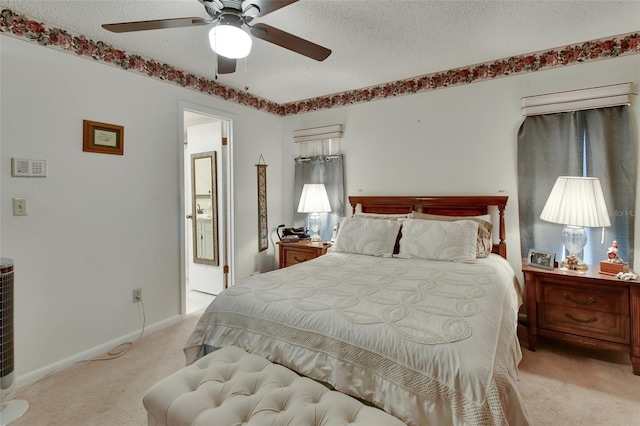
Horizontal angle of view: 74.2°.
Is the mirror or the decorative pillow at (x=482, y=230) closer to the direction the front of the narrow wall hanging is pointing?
the decorative pillow

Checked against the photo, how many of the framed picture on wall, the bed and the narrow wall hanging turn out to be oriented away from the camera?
0

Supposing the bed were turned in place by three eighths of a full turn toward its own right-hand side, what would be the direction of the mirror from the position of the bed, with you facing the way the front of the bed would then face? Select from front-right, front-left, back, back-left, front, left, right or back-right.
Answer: front-left

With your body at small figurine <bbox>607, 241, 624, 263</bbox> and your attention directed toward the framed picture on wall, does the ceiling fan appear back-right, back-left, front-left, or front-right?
front-left

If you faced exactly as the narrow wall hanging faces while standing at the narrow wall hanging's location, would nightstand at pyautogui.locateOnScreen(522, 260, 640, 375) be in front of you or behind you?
in front

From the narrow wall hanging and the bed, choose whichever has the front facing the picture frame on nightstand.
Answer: the narrow wall hanging

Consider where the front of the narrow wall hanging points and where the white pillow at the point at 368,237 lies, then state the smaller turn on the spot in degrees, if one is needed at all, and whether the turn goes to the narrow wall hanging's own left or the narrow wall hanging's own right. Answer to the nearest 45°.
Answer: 0° — it already faces it

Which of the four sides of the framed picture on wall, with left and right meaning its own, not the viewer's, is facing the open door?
left

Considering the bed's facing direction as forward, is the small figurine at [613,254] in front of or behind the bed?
behind

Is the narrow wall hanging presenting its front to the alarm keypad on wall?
no

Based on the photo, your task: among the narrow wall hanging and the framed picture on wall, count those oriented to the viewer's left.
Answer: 0

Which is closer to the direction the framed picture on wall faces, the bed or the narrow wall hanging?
the bed

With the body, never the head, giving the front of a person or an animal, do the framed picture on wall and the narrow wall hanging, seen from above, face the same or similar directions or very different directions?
same or similar directions

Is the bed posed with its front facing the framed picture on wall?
no

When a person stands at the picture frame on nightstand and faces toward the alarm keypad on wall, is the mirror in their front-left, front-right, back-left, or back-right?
front-right

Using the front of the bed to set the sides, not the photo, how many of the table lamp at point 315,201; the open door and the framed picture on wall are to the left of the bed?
0

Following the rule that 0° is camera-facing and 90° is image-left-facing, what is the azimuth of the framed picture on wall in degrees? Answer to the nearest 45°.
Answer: approximately 315°

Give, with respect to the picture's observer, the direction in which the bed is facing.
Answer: facing the viewer and to the left of the viewer

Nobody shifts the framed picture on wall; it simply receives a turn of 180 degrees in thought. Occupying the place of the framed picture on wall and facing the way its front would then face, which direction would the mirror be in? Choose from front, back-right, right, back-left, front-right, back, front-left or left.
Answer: right

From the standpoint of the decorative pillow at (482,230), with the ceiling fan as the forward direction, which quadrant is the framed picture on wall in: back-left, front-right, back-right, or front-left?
front-right

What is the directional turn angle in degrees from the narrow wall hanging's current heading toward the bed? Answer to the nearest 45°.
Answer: approximately 45° to its right

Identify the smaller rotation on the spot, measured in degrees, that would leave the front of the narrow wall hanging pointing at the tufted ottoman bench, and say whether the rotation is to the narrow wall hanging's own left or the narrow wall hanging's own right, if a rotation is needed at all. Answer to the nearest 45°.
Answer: approximately 45° to the narrow wall hanging's own right

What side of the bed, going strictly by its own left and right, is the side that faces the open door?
right
